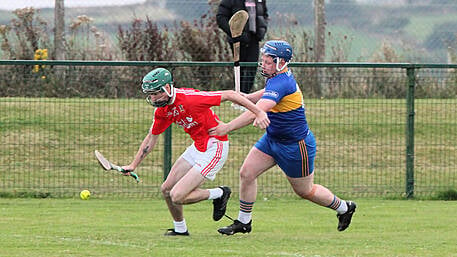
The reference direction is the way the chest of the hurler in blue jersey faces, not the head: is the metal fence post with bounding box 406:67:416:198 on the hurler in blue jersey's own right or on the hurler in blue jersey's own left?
on the hurler in blue jersey's own right

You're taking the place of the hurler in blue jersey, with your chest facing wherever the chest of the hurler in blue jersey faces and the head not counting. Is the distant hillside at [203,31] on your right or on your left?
on your right

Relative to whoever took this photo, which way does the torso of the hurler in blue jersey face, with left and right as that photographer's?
facing to the left of the viewer
